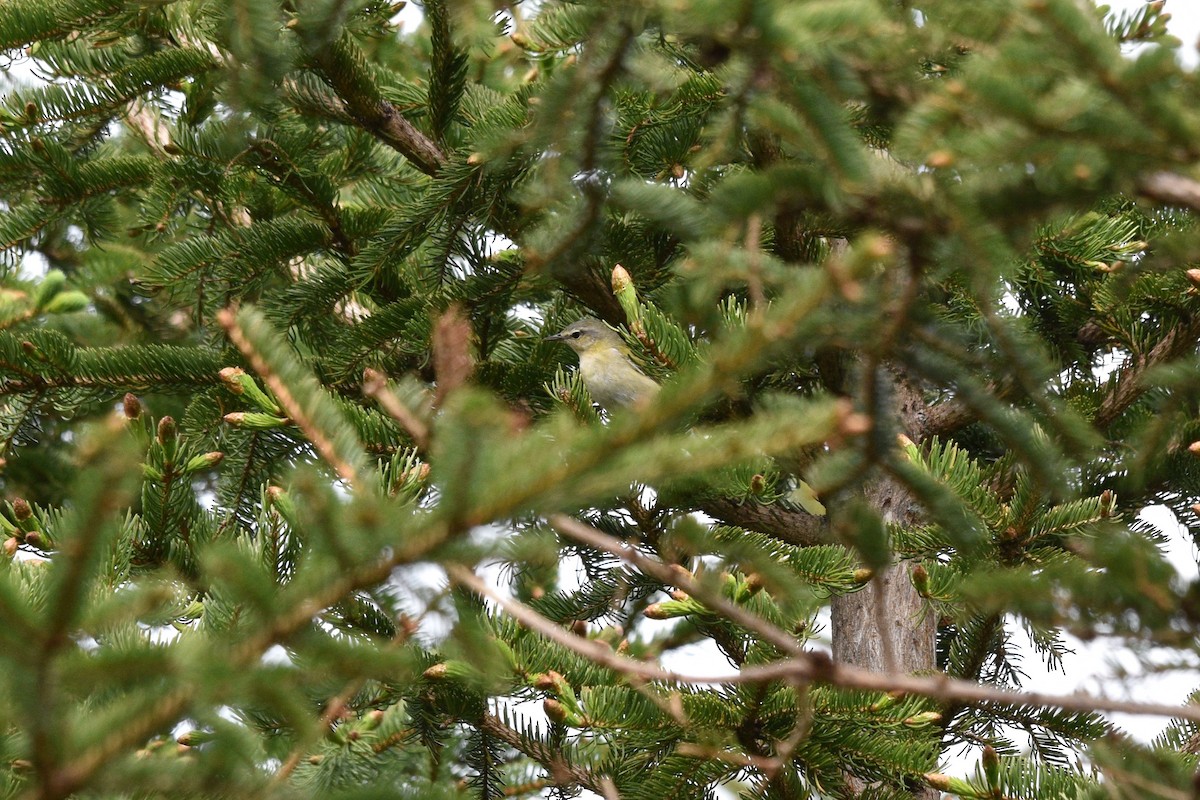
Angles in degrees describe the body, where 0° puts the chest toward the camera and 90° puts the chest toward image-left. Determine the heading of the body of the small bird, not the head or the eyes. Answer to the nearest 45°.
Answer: approximately 90°
